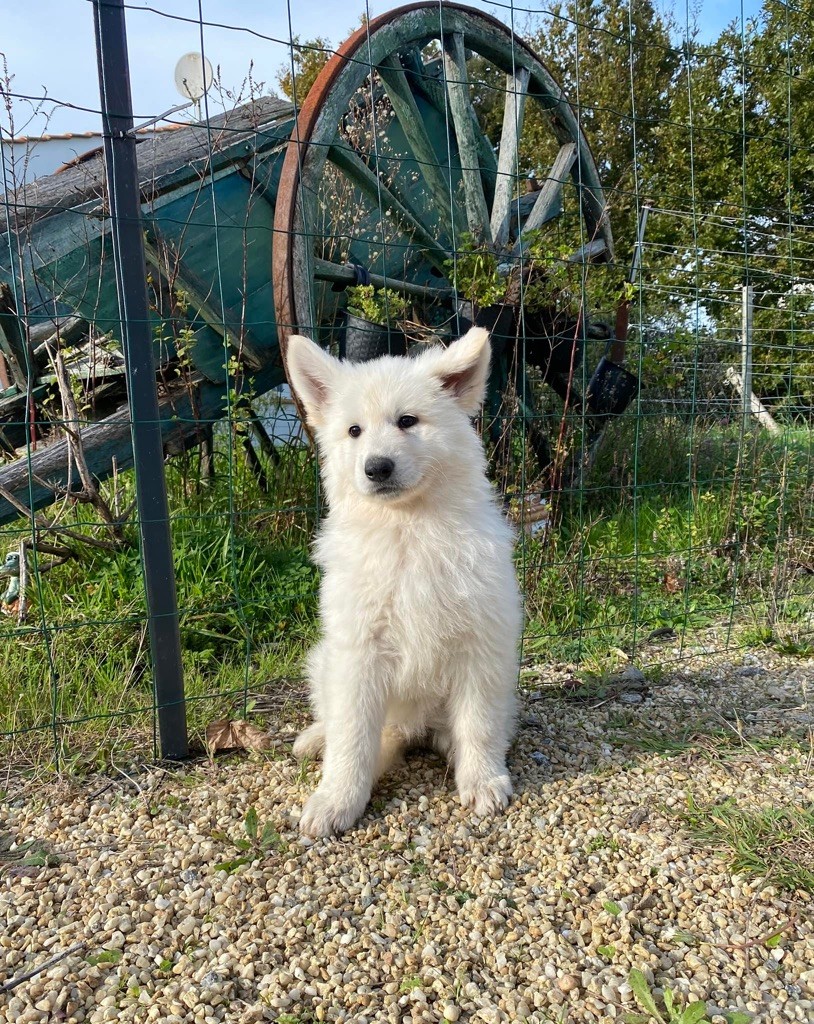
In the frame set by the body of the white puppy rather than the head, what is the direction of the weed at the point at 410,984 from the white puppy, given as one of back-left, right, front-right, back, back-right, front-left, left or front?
front

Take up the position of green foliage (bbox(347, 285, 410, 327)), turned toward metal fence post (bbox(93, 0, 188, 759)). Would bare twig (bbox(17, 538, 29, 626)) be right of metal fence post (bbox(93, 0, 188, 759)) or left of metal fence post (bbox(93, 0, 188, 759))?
right

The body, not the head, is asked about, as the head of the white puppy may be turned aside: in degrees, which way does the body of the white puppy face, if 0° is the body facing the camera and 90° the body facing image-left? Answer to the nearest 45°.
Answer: approximately 0°

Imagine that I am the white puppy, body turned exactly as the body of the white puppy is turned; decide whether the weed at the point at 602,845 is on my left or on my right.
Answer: on my left

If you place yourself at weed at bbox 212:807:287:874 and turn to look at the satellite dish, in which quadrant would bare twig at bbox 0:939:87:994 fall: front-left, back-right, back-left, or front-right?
back-left

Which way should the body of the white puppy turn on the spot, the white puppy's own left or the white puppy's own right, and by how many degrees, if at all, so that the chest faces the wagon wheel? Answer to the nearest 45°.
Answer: approximately 180°

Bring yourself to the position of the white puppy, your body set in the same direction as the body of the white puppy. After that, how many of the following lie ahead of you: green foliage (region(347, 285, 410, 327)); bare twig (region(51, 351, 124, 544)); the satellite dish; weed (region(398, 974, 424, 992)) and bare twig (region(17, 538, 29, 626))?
1

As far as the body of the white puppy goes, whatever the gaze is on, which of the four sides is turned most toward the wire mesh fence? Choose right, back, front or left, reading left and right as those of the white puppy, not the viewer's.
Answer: back

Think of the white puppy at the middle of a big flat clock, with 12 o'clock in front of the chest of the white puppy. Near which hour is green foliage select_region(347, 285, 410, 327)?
The green foliage is roughly at 6 o'clock from the white puppy.

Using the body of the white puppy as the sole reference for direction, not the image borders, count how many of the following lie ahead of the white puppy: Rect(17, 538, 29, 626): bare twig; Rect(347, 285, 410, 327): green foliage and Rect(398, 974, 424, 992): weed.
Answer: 1

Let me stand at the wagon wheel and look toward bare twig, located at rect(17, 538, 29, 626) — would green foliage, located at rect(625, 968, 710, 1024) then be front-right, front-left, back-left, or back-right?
front-left

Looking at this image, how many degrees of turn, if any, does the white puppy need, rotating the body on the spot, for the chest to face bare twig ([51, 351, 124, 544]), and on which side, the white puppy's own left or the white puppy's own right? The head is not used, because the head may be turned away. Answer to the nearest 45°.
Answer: approximately 135° to the white puppy's own right

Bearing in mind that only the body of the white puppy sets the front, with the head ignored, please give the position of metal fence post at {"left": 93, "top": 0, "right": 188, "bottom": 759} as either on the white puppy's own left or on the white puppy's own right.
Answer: on the white puppy's own right
